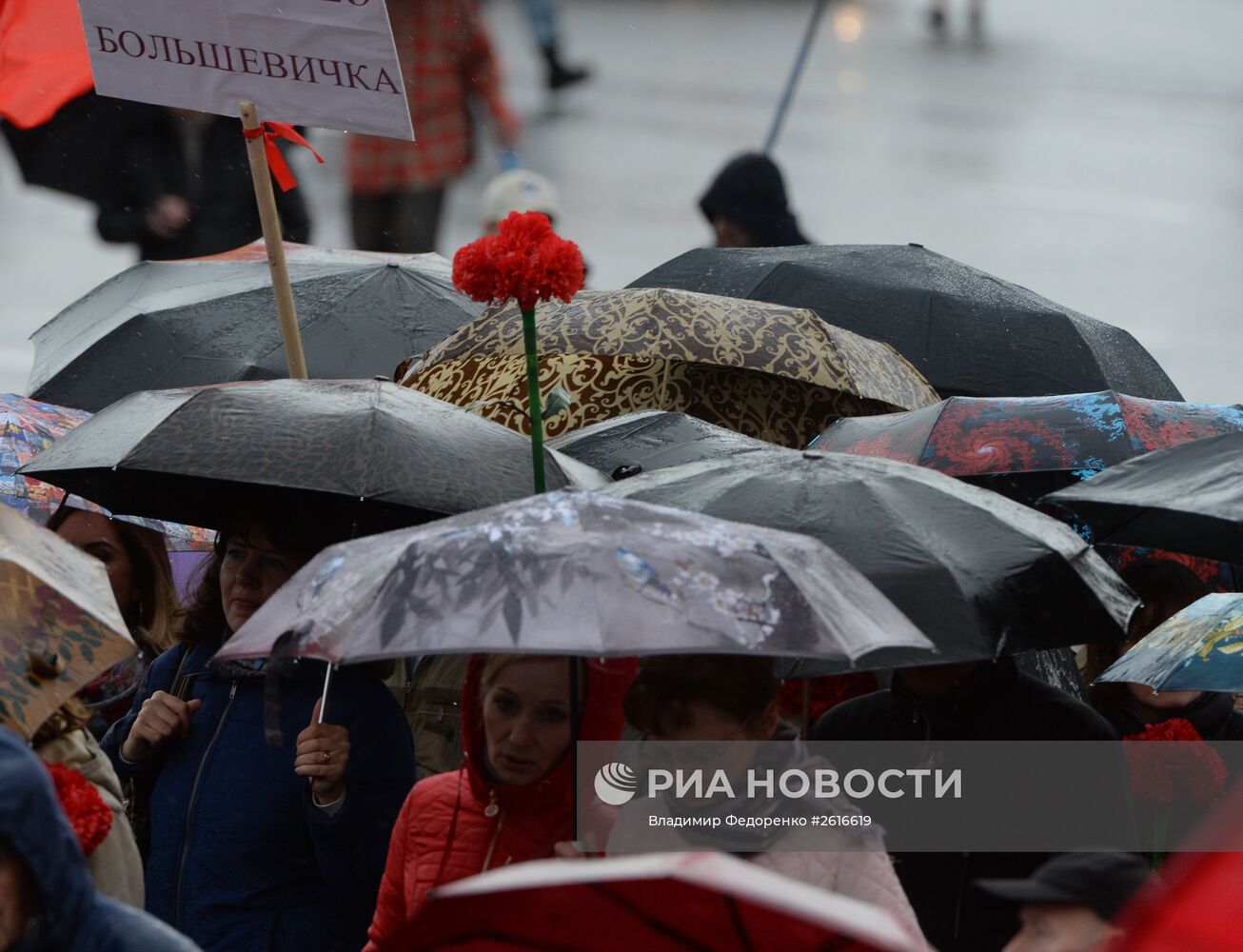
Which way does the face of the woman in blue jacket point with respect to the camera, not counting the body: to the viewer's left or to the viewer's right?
to the viewer's right

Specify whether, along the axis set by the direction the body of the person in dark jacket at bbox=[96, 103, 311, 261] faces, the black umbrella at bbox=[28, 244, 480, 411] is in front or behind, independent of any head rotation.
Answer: in front

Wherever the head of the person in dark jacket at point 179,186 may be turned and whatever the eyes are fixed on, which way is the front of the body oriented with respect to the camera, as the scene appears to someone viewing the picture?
toward the camera

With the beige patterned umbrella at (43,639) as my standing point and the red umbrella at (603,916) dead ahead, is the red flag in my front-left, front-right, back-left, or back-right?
back-left

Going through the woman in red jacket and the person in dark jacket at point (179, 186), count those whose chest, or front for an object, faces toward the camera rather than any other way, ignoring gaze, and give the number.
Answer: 2

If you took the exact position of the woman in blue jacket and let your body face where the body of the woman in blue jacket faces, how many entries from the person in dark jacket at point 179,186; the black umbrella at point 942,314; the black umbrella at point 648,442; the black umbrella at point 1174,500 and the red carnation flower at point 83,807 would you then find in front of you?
1

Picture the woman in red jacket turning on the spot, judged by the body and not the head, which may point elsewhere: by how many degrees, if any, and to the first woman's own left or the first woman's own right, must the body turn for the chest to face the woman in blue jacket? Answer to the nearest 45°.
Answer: approximately 135° to the first woman's own right

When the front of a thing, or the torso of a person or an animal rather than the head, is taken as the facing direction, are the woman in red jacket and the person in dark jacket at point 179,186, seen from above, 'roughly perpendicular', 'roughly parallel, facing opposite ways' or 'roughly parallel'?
roughly parallel

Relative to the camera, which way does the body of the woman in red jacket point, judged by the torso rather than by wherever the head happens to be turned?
toward the camera
